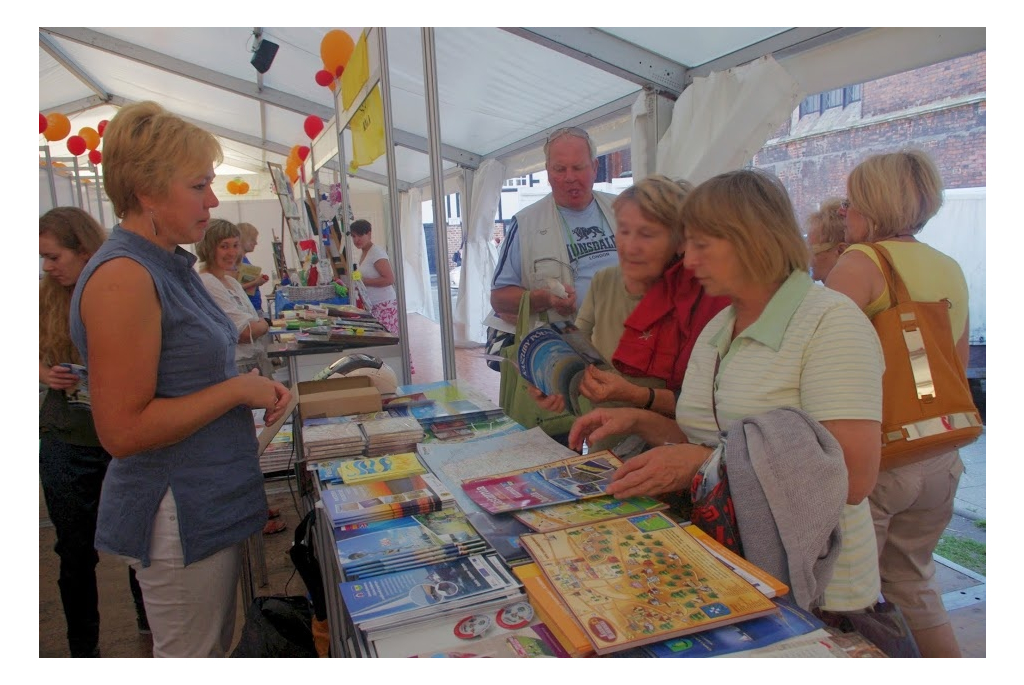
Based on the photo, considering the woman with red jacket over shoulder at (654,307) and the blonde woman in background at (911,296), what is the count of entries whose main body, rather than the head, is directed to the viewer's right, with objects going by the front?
0

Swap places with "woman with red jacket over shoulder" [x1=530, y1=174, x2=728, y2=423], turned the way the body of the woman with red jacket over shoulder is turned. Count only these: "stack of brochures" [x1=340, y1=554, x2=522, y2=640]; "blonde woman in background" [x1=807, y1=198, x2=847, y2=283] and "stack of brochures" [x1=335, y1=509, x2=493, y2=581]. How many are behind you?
1

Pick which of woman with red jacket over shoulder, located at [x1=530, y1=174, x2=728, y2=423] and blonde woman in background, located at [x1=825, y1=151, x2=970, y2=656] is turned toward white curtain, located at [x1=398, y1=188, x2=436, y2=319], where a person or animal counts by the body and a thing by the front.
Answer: the blonde woman in background

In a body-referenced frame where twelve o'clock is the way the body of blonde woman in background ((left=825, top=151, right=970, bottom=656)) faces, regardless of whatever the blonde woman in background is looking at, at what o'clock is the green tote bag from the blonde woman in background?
The green tote bag is roughly at 10 o'clock from the blonde woman in background.

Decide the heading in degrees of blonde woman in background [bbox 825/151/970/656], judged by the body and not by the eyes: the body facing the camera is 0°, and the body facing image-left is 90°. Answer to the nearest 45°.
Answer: approximately 135°

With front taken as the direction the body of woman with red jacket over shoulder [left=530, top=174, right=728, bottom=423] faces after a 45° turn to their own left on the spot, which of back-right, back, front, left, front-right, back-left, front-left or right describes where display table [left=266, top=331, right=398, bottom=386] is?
back-right

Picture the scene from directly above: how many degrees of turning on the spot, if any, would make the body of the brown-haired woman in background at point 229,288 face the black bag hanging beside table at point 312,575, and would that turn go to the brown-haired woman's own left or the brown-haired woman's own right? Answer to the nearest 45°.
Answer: approximately 45° to the brown-haired woman's own right

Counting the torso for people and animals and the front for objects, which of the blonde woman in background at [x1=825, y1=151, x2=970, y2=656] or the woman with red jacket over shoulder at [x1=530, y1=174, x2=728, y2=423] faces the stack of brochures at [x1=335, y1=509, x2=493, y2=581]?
the woman with red jacket over shoulder

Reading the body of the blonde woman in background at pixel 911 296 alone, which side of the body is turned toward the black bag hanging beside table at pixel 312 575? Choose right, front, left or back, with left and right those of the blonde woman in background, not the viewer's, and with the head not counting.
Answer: left

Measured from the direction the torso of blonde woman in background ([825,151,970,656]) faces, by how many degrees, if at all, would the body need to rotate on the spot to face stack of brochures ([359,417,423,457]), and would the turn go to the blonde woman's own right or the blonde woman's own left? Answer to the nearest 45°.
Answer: approximately 90° to the blonde woman's own left

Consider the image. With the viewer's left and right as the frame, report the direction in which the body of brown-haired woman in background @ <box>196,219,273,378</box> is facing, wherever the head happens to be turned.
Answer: facing the viewer and to the right of the viewer

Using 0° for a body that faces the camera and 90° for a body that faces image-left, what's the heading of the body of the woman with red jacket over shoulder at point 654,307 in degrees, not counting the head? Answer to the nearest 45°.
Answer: approximately 45°

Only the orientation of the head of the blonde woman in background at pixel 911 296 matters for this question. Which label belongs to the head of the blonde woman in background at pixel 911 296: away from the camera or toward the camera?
away from the camera
